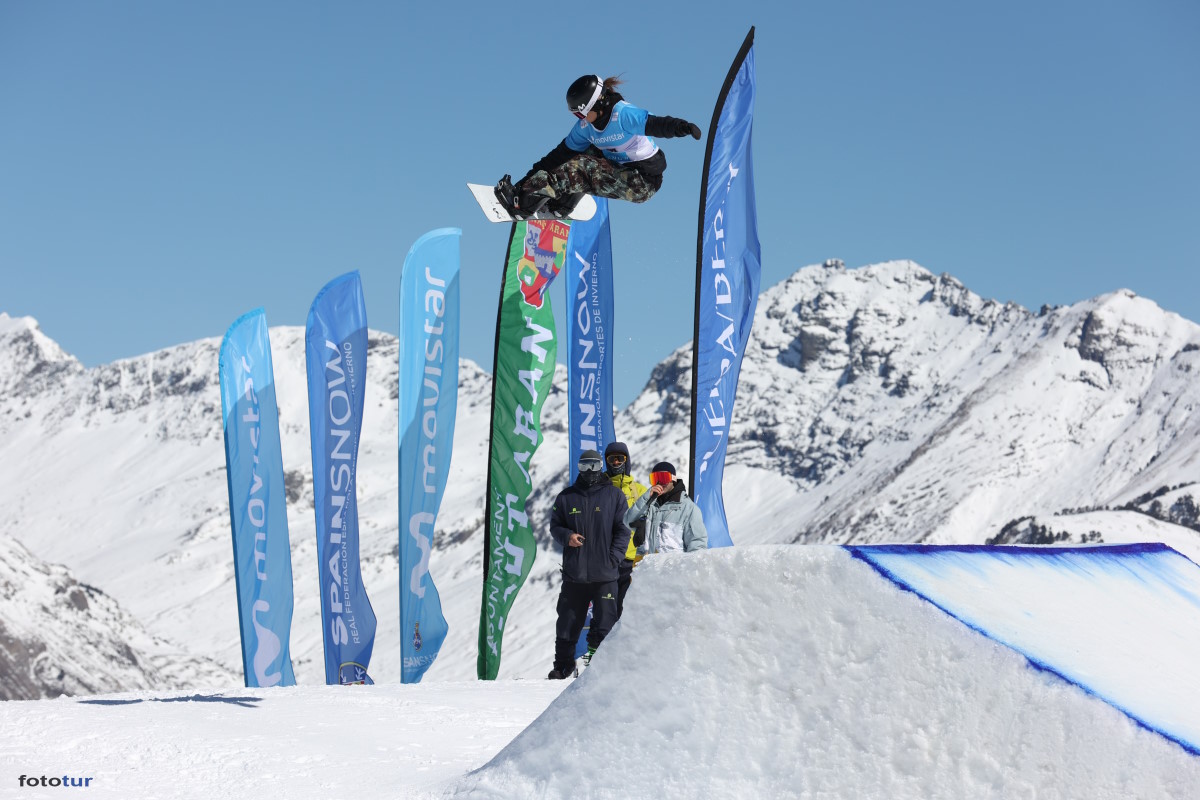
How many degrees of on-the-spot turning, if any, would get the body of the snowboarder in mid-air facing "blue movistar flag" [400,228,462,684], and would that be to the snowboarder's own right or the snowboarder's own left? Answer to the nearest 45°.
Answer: approximately 135° to the snowboarder's own right

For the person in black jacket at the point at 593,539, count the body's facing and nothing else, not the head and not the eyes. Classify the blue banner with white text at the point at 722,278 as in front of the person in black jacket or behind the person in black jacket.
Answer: behind

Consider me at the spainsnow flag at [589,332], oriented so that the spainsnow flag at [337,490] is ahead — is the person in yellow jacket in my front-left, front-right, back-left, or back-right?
back-left

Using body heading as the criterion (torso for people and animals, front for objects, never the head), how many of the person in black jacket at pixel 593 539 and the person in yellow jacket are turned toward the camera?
2

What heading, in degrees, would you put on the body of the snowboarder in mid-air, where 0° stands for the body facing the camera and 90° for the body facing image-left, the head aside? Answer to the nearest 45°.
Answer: approximately 45°
